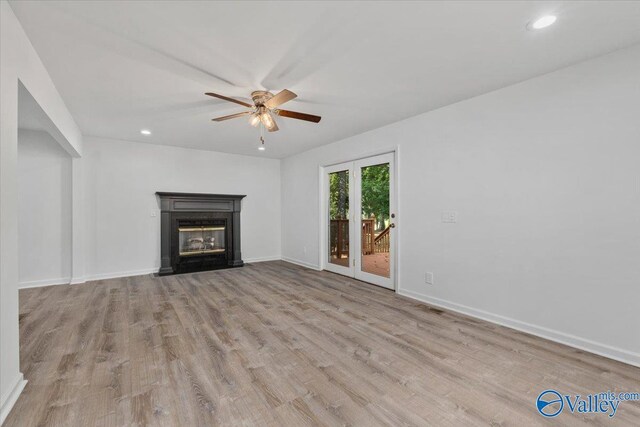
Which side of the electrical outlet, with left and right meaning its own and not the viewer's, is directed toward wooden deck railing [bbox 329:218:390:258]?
right

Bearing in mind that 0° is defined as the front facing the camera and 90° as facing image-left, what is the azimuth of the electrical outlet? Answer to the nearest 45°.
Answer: approximately 45°

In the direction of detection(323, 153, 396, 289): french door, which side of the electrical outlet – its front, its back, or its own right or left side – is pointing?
right

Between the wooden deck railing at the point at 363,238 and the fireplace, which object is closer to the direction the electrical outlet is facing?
the fireplace

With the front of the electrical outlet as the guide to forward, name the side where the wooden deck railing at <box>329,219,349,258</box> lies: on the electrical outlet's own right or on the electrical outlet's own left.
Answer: on the electrical outlet's own right
